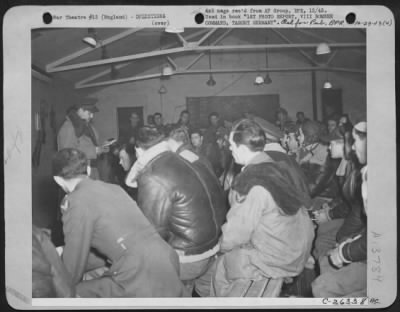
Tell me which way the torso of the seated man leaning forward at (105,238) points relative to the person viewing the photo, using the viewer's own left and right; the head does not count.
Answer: facing away from the viewer and to the left of the viewer
